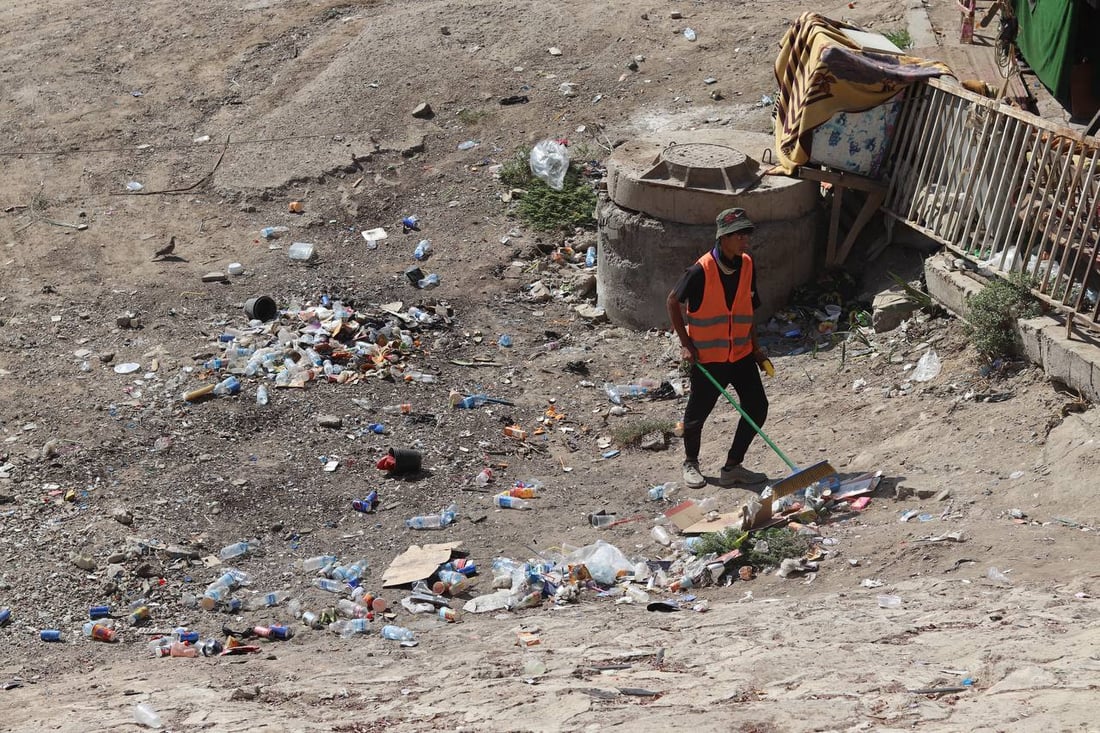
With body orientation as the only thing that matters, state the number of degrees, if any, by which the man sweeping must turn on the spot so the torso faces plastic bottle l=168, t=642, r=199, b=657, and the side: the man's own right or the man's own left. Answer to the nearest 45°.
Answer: approximately 90° to the man's own right

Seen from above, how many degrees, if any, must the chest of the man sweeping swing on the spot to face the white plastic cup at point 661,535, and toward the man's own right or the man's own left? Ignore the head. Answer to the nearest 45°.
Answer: approximately 45° to the man's own right

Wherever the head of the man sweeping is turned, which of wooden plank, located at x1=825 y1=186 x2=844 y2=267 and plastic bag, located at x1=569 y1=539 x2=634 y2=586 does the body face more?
the plastic bag

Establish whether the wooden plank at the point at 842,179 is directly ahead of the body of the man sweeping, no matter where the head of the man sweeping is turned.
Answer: no

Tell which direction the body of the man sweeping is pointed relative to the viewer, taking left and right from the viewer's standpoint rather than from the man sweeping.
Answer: facing the viewer and to the right of the viewer

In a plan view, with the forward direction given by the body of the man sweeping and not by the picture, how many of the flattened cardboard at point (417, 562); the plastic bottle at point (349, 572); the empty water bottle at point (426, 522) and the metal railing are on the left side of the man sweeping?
1

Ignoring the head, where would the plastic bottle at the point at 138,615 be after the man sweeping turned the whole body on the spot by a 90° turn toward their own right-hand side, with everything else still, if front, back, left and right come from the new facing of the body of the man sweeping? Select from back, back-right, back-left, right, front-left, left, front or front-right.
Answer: front

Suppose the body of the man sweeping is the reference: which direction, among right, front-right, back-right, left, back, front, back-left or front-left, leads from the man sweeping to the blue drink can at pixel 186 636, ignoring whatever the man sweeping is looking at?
right

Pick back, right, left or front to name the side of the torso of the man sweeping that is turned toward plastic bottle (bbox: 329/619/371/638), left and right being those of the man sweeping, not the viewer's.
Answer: right

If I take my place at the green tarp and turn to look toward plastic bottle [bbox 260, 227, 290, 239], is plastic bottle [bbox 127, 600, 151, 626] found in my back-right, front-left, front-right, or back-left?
front-left

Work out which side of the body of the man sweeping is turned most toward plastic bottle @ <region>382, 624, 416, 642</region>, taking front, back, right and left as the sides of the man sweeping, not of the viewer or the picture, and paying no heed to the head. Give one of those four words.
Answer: right

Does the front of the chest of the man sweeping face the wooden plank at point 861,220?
no

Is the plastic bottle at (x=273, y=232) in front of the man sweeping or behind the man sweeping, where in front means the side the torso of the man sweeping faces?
behind

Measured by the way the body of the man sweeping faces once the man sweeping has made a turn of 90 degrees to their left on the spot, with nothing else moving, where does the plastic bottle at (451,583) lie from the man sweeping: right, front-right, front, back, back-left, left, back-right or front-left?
back

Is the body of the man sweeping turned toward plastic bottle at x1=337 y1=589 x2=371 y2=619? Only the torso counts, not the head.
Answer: no

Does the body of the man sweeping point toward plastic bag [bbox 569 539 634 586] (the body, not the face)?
no
